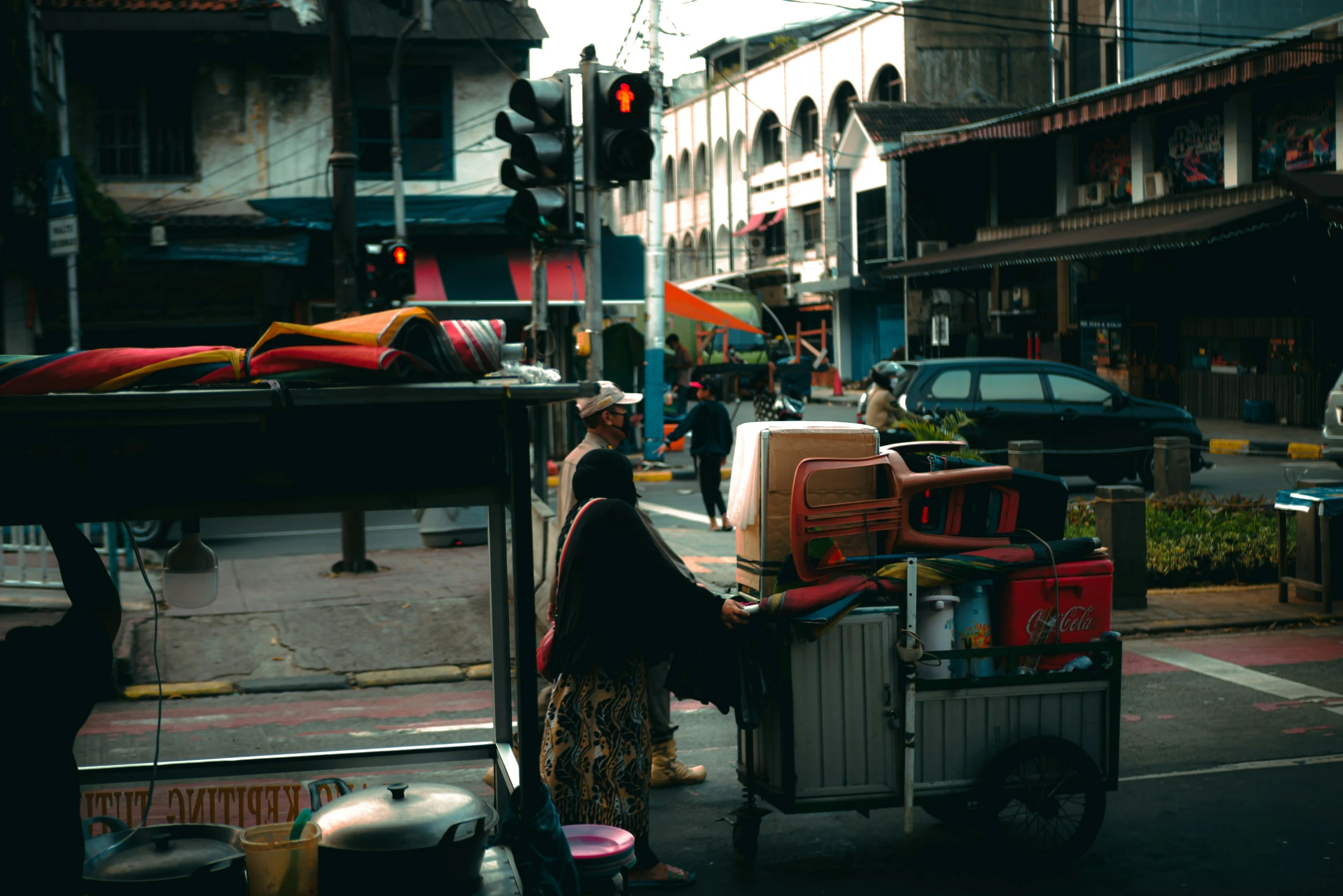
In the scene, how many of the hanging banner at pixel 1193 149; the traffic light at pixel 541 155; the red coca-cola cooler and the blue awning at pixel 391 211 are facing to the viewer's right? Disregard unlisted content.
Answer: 0

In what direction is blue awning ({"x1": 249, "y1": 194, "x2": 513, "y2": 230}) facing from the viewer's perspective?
toward the camera

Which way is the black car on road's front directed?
to the viewer's right

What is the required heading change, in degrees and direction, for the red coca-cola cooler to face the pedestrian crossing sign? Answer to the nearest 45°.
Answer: approximately 135° to its right

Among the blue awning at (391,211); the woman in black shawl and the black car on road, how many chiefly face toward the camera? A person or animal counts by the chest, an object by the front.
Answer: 1

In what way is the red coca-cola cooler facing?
toward the camera

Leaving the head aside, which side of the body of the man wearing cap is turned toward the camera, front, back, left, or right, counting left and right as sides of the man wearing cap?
right

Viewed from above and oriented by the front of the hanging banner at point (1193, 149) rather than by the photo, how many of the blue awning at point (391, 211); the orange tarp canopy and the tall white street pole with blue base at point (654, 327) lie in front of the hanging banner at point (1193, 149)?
3

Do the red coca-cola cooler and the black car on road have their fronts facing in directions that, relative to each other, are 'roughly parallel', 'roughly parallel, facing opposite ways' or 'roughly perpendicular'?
roughly perpendicular

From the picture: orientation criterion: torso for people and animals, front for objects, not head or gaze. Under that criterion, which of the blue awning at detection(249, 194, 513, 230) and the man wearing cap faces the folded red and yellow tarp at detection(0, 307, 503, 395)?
the blue awning

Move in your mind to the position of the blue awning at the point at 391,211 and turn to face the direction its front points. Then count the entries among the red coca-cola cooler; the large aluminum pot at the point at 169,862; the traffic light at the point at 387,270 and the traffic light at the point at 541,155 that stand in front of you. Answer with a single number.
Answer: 4

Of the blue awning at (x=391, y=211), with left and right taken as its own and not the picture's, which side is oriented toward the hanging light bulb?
front

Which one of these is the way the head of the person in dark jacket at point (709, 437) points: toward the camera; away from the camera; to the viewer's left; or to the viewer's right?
to the viewer's left
